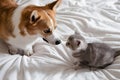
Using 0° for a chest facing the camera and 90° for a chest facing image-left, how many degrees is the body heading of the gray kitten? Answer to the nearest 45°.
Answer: approximately 90°

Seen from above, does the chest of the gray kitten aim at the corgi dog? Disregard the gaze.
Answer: yes
